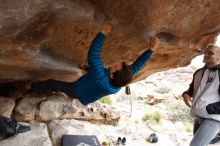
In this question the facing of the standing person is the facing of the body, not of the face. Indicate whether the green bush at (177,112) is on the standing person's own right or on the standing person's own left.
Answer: on the standing person's own right

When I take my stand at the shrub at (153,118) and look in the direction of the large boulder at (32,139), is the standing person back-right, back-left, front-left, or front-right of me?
front-left

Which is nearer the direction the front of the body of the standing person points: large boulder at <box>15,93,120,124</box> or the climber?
the climber

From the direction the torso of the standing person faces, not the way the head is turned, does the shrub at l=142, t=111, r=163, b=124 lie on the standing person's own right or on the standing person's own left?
on the standing person's own right

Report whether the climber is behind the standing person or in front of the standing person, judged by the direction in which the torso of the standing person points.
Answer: in front

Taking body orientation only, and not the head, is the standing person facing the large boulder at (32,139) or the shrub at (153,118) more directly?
the large boulder

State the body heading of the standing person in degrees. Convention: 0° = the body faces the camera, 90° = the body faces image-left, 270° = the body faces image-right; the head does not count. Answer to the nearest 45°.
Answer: approximately 45°

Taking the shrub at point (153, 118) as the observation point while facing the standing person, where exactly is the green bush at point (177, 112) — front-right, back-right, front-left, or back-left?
back-left
